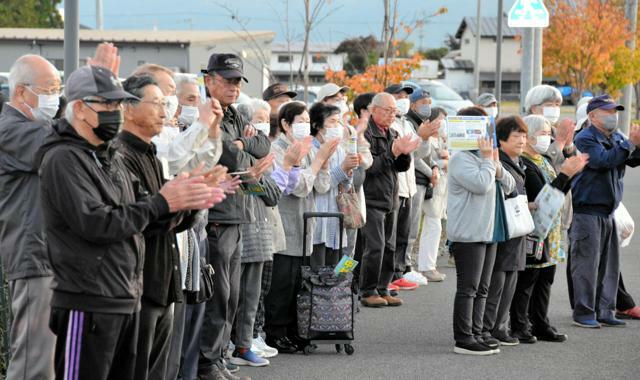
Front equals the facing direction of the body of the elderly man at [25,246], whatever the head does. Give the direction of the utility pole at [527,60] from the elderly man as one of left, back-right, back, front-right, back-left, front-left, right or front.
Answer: left

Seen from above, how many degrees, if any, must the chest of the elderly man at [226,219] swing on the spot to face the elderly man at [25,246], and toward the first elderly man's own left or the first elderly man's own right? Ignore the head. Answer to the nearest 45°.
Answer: approximately 90° to the first elderly man's own right

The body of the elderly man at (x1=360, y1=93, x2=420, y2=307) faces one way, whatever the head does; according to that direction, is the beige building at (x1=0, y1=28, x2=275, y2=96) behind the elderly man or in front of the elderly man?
behind

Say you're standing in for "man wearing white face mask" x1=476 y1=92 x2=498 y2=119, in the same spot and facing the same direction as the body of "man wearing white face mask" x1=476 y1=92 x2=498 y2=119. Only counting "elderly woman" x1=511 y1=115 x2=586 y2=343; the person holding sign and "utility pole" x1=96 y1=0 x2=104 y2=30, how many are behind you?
1

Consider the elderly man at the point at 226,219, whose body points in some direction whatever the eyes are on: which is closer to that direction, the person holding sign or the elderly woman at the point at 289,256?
the person holding sign

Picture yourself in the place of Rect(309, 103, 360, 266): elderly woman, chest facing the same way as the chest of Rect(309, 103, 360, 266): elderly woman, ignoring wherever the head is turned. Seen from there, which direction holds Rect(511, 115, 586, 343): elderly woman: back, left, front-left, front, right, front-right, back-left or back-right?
front-left

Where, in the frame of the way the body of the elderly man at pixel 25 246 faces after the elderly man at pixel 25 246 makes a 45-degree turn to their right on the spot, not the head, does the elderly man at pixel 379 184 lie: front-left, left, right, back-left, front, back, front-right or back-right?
back-left
